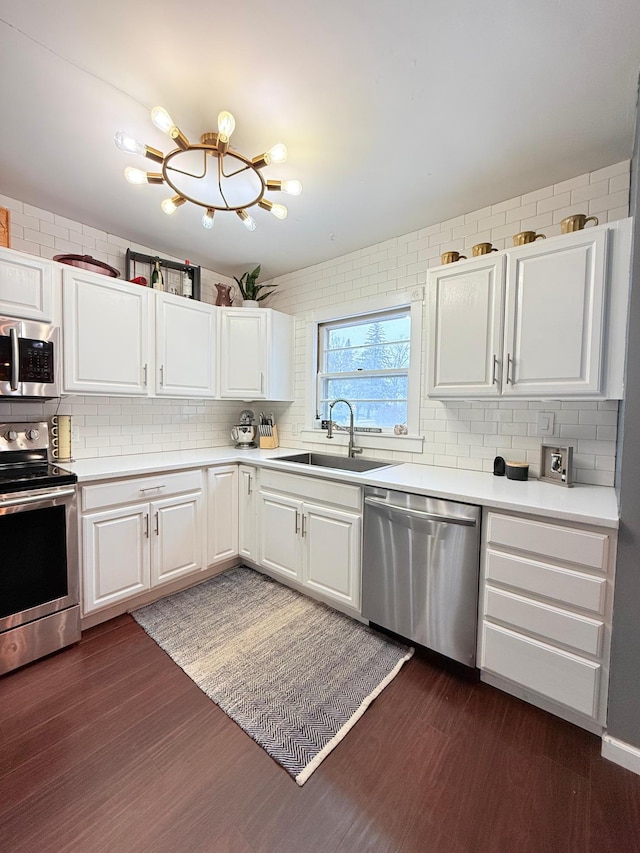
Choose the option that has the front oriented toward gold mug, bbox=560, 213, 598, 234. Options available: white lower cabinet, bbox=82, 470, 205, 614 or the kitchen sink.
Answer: the white lower cabinet

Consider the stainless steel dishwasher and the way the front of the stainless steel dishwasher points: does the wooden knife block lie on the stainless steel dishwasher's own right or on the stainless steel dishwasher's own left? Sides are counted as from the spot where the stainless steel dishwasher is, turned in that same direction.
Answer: on the stainless steel dishwasher's own right

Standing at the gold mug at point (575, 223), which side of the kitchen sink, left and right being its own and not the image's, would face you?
left

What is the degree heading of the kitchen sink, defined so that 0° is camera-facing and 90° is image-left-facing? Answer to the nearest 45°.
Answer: approximately 45°

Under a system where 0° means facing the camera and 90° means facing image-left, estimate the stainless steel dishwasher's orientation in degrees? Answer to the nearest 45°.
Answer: approximately 45°

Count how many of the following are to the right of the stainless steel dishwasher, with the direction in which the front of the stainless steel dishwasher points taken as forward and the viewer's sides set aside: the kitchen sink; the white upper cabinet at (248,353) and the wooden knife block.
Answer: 3
